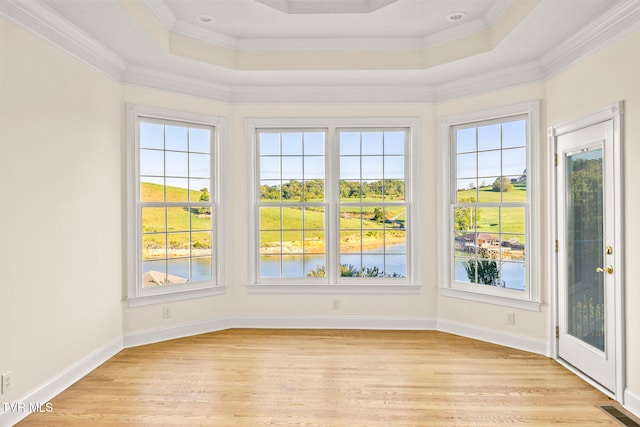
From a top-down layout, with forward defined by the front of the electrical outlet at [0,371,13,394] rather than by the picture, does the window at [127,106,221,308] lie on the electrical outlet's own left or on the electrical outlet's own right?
on the electrical outlet's own left

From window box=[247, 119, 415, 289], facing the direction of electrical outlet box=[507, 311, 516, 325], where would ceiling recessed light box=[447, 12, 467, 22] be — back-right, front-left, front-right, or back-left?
front-right

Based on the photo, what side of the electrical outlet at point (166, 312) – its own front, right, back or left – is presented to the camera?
front

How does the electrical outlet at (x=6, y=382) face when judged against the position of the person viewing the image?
facing the viewer and to the right of the viewer

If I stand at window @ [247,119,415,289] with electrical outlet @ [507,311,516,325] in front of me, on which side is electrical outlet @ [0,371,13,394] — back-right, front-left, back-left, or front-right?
back-right

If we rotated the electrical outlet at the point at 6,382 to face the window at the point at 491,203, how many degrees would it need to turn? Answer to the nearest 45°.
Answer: approximately 45° to its left

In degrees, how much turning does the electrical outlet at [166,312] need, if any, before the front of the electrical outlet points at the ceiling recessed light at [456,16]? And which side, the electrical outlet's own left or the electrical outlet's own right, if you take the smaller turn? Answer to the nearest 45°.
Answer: approximately 45° to the electrical outlet's own left
